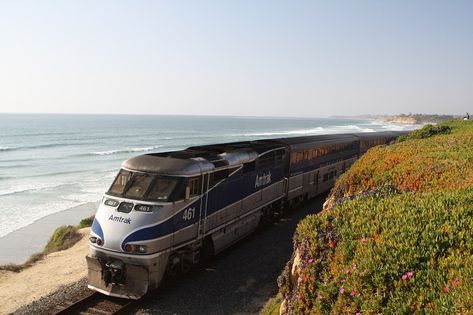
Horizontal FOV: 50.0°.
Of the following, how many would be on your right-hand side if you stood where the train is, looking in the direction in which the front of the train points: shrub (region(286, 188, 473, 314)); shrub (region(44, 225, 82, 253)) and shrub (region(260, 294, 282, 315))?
1

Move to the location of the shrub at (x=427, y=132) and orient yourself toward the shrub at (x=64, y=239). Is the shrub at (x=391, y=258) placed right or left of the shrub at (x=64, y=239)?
left

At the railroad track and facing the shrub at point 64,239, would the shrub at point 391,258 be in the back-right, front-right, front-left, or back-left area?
back-right

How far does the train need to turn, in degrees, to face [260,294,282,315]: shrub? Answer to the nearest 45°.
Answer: approximately 90° to its left

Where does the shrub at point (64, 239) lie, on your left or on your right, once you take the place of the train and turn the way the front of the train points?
on your right

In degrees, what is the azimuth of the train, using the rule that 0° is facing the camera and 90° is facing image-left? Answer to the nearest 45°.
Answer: approximately 45°

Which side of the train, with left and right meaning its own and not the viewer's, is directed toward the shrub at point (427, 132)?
back

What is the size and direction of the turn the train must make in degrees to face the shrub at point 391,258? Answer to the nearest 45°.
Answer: approximately 90° to its left
